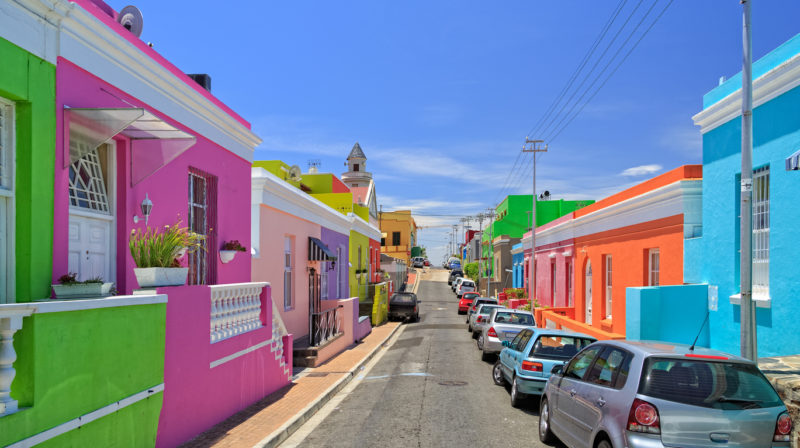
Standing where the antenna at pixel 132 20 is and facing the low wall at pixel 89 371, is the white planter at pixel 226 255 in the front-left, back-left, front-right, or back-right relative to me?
back-left

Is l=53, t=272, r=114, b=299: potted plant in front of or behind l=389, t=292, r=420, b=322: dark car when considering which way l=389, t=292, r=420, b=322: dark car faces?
behind

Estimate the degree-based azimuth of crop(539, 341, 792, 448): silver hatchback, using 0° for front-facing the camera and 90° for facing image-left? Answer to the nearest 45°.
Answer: approximately 135°

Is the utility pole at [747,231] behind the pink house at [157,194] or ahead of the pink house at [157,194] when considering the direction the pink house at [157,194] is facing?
ahead

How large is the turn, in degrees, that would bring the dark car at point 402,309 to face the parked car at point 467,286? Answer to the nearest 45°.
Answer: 0° — it already faces it

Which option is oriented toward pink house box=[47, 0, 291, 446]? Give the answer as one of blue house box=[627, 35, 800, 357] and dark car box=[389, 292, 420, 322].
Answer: the blue house

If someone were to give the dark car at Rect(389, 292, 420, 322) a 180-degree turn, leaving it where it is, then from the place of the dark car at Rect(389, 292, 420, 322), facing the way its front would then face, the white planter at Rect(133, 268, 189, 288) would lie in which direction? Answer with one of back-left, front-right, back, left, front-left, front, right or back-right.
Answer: front

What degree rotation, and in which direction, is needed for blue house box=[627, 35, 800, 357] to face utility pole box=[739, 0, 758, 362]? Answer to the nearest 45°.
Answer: approximately 45° to its left

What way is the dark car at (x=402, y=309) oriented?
away from the camera

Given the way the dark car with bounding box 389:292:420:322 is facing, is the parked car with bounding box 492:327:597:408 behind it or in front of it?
behind

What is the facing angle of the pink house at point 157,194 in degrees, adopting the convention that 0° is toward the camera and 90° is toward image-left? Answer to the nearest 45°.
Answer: approximately 315°

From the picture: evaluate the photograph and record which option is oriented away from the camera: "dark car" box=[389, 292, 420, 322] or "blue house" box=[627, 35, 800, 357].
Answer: the dark car

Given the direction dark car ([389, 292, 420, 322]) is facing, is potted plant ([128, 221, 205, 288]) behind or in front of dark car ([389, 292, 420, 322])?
behind

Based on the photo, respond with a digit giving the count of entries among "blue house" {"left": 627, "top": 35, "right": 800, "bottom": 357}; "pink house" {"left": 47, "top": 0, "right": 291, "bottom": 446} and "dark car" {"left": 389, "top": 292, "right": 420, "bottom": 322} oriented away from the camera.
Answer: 1

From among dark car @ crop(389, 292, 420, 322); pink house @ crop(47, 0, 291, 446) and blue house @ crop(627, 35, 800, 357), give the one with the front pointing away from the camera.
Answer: the dark car
